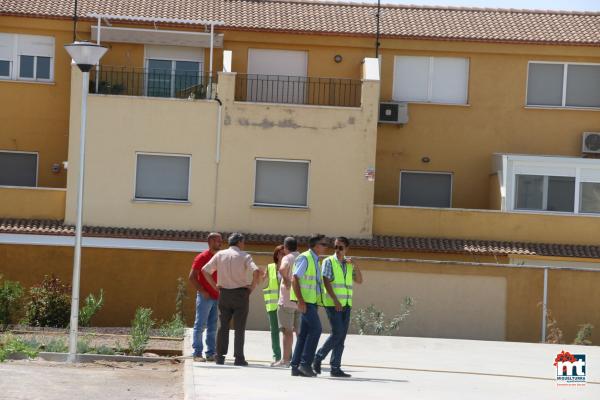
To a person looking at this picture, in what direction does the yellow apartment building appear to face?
facing the viewer

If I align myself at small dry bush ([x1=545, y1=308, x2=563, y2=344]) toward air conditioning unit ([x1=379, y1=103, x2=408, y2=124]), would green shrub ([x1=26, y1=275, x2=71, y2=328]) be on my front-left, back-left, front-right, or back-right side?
front-left

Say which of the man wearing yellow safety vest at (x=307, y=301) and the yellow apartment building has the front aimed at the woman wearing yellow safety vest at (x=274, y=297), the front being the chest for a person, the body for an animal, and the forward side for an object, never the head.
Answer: the yellow apartment building

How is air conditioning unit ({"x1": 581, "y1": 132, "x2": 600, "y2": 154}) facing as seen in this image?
toward the camera

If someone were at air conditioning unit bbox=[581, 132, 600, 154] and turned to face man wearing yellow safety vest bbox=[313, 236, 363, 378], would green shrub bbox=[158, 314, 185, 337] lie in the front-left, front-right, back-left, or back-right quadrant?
front-right

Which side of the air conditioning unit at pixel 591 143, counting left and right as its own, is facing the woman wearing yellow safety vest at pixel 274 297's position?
front
